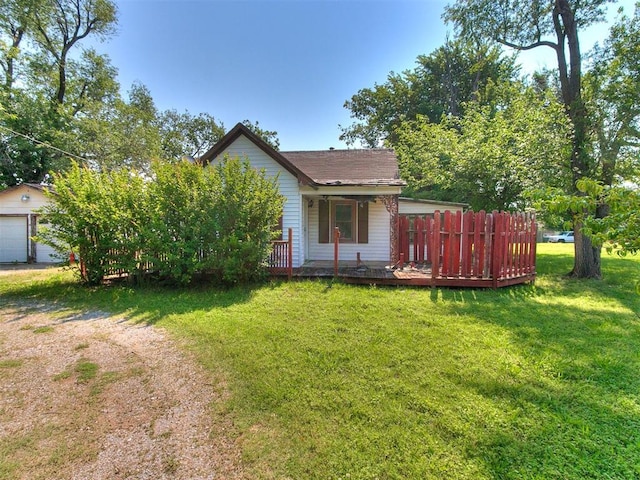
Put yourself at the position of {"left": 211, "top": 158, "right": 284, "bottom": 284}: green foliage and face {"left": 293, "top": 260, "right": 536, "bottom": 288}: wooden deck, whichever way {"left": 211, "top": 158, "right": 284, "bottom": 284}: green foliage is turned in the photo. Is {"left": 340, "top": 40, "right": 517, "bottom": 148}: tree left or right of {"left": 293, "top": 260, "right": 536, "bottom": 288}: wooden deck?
left

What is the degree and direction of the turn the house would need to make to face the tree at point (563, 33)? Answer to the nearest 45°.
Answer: approximately 90° to its left

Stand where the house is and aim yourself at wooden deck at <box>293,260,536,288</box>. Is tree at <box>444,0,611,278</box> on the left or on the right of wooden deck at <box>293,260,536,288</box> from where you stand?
left

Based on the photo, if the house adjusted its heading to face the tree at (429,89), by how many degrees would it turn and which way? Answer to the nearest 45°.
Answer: approximately 135° to its left

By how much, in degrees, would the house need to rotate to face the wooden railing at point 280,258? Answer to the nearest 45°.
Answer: approximately 45° to its right

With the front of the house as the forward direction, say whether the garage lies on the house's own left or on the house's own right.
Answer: on the house's own right

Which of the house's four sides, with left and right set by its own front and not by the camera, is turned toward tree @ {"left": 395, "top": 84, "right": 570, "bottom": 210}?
left

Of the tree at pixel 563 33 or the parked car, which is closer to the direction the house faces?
the tree

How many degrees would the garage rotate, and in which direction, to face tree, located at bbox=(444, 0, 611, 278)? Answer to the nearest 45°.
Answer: approximately 45° to its left

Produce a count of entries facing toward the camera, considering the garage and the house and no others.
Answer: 2

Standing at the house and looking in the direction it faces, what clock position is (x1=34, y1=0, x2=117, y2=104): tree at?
The tree is roughly at 4 o'clock from the house.

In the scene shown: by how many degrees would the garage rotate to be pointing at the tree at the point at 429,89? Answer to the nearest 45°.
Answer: approximately 90° to its left

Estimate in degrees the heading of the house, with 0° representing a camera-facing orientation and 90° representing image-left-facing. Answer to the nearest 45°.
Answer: approximately 0°
